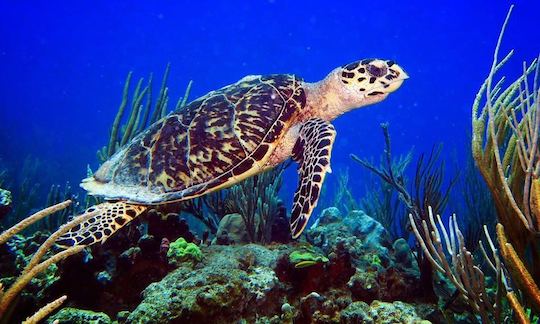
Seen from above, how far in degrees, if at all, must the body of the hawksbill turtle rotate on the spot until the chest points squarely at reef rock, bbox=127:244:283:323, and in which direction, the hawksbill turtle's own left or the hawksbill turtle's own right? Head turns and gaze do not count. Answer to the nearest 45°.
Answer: approximately 90° to the hawksbill turtle's own right

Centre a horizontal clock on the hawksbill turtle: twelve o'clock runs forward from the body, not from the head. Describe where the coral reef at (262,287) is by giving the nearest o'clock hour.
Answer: The coral reef is roughly at 3 o'clock from the hawksbill turtle.

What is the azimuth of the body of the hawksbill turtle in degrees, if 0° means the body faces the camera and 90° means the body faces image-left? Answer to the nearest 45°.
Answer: approximately 270°

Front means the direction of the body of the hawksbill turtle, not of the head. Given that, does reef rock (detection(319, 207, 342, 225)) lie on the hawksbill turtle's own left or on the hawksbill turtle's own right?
on the hawksbill turtle's own left
